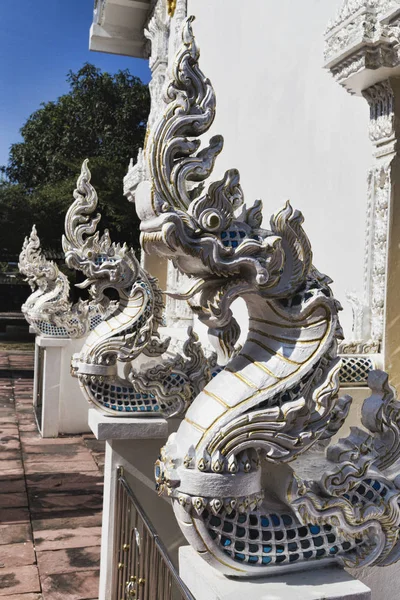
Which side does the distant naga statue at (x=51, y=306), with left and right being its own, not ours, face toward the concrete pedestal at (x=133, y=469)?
left

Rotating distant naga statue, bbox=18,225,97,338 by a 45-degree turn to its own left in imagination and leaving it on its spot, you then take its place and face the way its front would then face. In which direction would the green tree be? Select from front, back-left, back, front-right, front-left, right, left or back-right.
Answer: back-right

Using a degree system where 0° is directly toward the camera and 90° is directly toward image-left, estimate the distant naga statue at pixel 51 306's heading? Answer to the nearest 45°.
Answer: approximately 90°

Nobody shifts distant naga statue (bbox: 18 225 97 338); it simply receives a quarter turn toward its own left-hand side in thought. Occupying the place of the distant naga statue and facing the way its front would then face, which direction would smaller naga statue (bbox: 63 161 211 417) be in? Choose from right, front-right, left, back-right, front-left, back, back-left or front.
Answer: front
